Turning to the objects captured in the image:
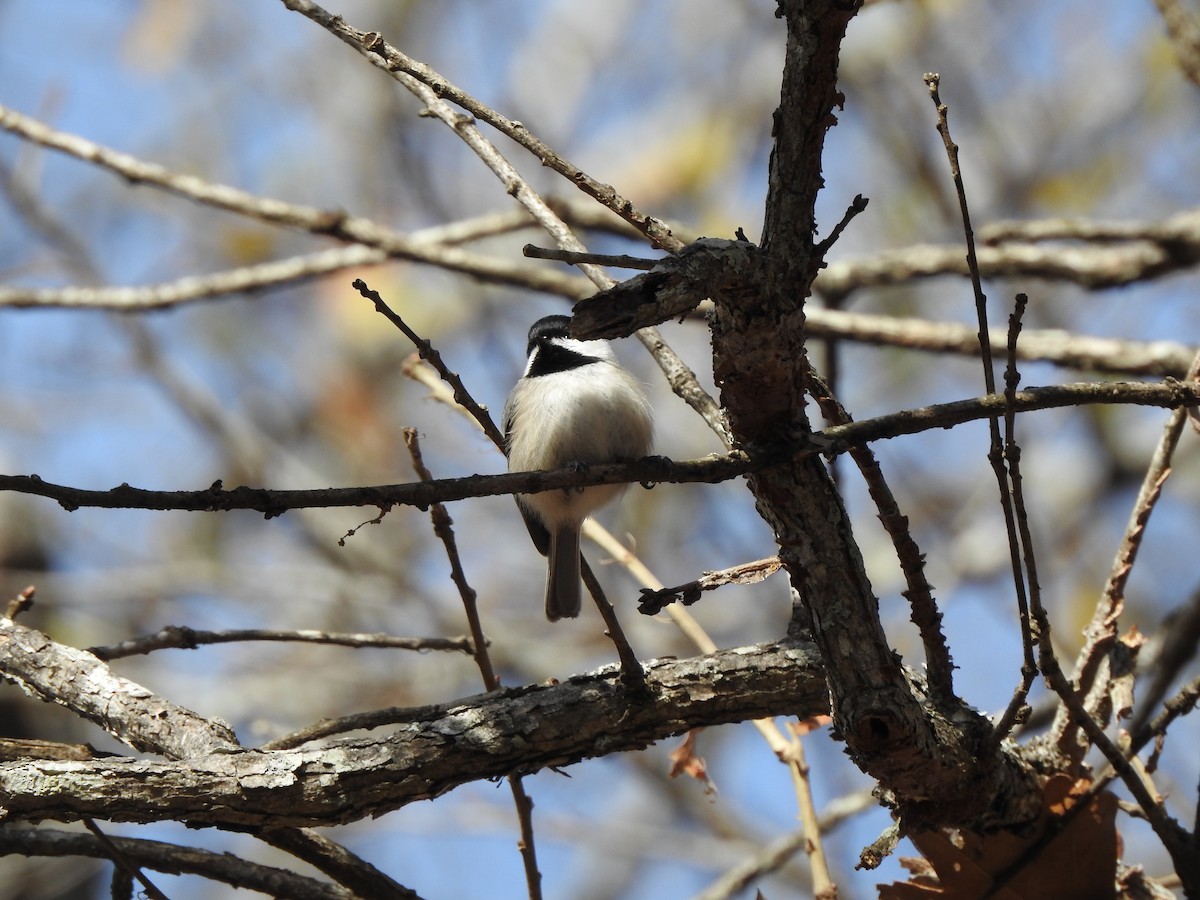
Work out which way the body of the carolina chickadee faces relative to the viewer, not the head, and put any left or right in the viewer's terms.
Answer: facing the viewer

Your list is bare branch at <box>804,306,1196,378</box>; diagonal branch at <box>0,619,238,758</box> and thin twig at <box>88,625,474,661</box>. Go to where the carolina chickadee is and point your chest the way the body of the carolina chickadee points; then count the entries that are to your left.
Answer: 1

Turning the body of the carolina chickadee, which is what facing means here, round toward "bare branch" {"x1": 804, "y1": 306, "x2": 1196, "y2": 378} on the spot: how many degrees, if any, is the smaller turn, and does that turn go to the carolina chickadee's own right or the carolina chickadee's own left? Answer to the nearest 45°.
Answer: approximately 90° to the carolina chickadee's own left

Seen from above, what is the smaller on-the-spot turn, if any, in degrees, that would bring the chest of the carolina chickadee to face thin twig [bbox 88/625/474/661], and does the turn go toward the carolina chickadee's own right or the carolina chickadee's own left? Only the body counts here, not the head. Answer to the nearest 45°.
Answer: approximately 45° to the carolina chickadee's own right
